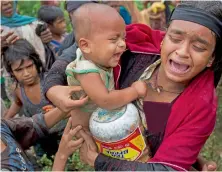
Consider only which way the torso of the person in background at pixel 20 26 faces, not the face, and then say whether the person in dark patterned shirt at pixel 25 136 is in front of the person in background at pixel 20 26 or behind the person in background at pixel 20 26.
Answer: in front

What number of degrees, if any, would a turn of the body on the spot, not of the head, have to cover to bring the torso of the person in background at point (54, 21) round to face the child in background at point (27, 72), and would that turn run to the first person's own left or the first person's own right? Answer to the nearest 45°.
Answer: approximately 90° to the first person's own right

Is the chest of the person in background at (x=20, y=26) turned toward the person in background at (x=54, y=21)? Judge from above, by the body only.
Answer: no

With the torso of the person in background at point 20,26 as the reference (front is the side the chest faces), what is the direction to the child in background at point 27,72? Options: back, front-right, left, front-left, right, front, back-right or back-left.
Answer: front

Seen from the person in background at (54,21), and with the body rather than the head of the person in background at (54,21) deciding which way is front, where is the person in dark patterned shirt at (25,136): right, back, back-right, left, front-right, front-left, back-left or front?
right

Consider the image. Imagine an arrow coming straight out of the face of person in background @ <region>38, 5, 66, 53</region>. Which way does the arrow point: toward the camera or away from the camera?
toward the camera

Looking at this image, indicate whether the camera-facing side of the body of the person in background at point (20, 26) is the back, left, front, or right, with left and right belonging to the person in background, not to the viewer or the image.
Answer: front

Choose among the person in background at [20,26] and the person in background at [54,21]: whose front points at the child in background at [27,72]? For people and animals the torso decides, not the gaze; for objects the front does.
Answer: the person in background at [20,26]

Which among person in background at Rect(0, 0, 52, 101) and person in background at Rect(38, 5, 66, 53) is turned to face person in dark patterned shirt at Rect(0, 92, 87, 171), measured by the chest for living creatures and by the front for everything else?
person in background at Rect(0, 0, 52, 101)

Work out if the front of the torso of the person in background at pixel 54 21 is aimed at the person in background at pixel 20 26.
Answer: no
